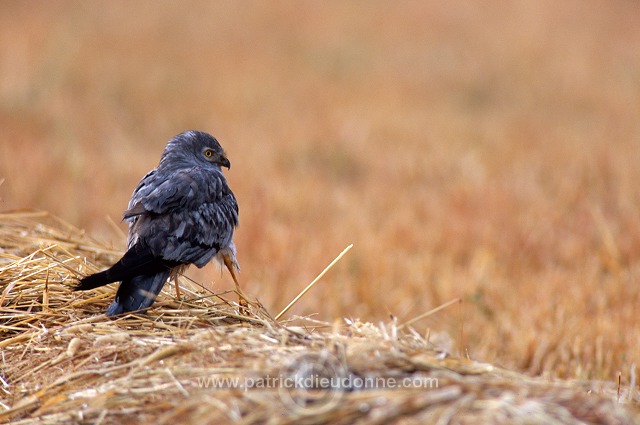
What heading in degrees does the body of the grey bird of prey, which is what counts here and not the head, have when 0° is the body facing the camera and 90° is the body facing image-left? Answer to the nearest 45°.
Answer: approximately 225°
